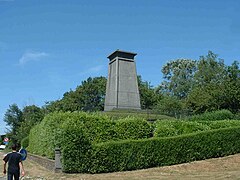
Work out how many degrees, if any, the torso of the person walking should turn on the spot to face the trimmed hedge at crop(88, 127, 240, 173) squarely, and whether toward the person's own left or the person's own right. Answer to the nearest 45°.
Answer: approximately 45° to the person's own right

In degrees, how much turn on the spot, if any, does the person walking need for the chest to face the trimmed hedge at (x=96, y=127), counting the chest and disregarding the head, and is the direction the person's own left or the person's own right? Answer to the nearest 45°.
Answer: approximately 45° to the person's own right

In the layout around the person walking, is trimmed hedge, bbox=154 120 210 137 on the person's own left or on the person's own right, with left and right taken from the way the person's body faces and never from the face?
on the person's own right

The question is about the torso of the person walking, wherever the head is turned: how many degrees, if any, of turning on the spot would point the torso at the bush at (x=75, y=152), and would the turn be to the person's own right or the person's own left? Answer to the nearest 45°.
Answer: approximately 45° to the person's own right

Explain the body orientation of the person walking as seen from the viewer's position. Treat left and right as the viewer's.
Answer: facing away from the viewer

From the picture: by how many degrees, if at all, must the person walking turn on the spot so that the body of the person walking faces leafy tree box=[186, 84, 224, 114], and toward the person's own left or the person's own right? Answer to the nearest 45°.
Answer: approximately 45° to the person's own right

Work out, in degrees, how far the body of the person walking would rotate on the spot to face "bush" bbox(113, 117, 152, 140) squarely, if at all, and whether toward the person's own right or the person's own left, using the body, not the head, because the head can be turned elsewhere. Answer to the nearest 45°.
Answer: approximately 45° to the person's own right

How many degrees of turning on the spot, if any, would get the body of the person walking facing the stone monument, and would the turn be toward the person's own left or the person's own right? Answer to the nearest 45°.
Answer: approximately 45° to the person's own right
